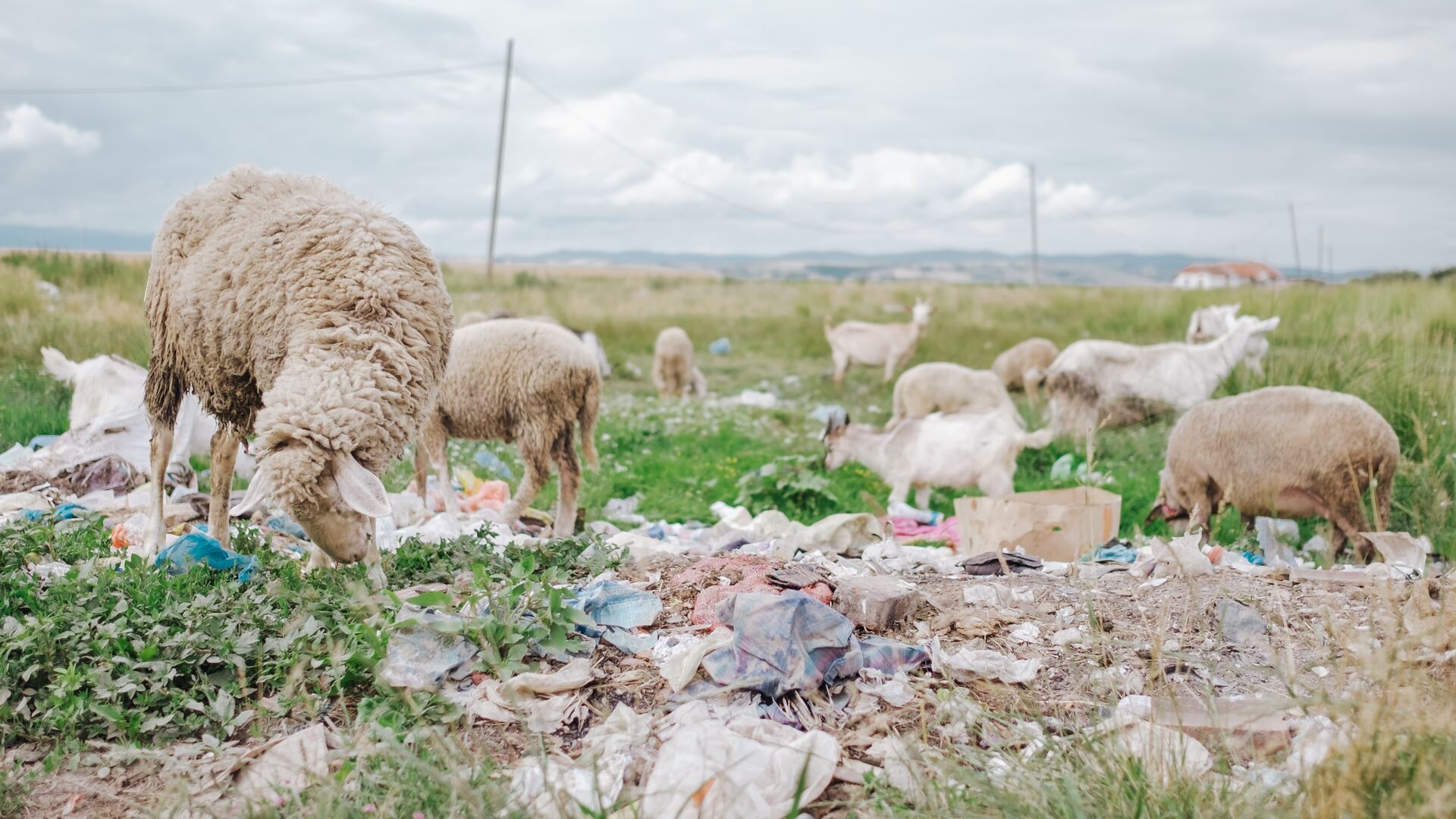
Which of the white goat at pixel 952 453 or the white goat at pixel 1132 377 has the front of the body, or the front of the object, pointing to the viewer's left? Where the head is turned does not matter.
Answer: the white goat at pixel 952 453

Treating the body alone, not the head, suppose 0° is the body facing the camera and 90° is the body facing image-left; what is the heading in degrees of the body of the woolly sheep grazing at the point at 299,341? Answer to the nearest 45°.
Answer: approximately 315°

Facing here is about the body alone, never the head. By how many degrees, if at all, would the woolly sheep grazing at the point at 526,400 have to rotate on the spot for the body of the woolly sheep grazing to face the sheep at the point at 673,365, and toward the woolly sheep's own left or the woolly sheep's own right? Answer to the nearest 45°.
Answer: approximately 90° to the woolly sheep's own right

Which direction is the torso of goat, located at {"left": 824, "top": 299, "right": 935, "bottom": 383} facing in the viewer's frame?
to the viewer's right

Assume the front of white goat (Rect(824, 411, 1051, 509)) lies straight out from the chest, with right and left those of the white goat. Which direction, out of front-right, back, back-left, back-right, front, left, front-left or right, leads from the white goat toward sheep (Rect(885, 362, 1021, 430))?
right

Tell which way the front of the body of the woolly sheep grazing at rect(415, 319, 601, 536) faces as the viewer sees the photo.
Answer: to the viewer's left

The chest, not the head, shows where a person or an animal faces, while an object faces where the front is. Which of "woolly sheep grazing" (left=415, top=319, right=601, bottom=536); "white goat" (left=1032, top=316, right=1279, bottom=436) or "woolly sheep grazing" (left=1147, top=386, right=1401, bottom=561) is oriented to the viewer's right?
the white goat

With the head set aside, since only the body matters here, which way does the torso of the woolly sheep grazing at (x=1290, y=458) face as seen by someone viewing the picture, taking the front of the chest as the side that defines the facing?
to the viewer's left

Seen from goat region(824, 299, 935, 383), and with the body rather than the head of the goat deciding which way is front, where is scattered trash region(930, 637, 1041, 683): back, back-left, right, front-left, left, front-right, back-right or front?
right

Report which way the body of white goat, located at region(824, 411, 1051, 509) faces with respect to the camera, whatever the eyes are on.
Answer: to the viewer's left

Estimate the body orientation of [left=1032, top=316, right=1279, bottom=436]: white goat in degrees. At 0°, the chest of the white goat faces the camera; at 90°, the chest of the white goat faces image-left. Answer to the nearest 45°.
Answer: approximately 270°

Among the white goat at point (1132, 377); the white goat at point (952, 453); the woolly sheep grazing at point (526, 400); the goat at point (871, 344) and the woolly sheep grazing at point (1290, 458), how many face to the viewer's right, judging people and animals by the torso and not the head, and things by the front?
2
